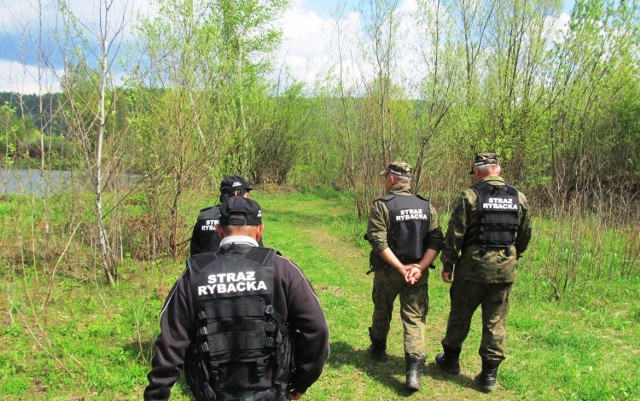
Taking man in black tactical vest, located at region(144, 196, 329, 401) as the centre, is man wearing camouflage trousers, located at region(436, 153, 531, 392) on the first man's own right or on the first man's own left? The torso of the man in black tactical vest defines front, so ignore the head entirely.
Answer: on the first man's own right

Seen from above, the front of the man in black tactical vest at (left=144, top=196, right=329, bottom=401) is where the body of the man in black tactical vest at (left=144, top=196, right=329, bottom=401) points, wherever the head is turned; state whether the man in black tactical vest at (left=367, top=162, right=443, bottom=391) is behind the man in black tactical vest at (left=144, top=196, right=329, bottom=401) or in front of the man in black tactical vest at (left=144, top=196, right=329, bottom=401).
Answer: in front

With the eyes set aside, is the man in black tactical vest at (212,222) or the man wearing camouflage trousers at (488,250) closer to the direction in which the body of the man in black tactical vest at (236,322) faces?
the man in black tactical vest

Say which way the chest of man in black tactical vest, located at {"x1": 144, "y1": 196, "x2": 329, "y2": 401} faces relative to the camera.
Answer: away from the camera

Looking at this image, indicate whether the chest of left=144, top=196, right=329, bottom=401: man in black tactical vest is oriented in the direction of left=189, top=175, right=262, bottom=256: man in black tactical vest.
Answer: yes

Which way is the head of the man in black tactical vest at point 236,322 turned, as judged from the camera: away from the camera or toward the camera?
away from the camera
